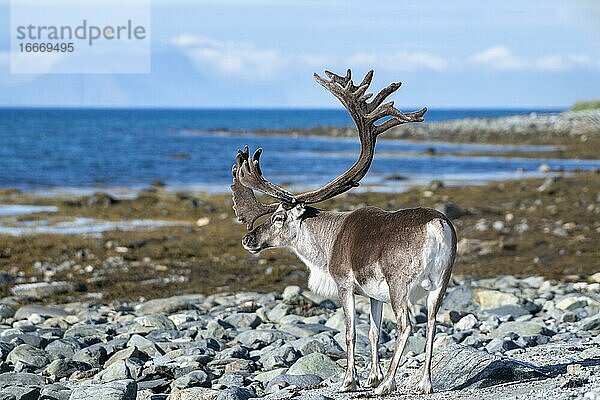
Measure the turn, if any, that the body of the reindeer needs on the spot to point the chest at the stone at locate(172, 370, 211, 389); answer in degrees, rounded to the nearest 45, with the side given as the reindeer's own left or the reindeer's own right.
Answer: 0° — it already faces it

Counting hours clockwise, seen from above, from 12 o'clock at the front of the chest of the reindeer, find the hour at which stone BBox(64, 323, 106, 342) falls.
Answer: The stone is roughly at 12 o'clock from the reindeer.

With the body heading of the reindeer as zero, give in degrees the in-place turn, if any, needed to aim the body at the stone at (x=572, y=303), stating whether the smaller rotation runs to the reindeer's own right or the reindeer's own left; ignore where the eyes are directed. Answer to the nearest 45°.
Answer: approximately 90° to the reindeer's own right

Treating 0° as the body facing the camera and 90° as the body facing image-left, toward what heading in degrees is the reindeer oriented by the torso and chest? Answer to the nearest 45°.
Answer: approximately 135°
